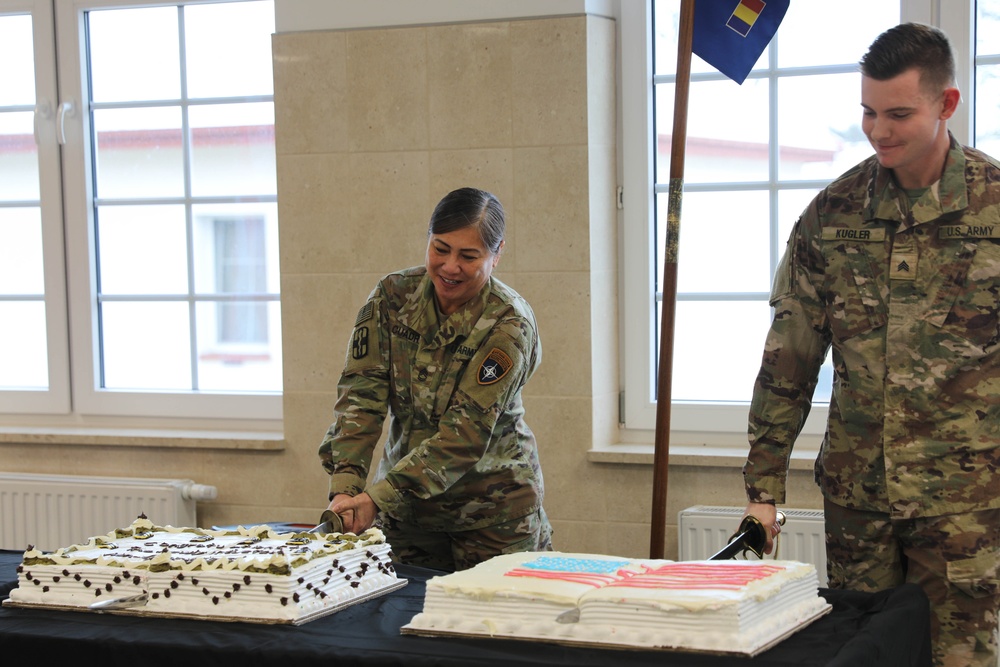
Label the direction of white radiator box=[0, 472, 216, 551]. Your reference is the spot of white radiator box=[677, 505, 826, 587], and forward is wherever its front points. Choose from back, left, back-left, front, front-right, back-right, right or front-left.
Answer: right

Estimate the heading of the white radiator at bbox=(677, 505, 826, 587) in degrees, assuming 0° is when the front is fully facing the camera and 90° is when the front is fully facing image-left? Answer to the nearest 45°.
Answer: approximately 0°

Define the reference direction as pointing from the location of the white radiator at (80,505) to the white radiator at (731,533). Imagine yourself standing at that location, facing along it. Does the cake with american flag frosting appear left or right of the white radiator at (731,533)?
right

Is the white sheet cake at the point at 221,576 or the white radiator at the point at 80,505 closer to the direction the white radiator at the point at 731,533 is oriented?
the white sheet cake

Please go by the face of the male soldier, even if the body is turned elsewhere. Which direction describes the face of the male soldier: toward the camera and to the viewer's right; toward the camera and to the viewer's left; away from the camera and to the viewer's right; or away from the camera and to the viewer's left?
toward the camera and to the viewer's left

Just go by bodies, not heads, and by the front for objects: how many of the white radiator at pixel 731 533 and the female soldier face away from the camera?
0

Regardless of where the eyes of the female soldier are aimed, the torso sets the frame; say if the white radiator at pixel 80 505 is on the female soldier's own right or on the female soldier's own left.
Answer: on the female soldier's own right

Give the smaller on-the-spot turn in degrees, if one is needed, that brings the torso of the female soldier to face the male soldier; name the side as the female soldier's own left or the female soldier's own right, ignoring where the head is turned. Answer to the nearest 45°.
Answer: approximately 90° to the female soldier's own left

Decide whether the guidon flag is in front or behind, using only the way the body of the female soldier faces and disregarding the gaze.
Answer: behind

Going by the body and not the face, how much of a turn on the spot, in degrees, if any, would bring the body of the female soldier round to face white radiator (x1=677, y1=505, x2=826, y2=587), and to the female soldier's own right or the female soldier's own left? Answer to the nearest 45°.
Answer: approximately 180°

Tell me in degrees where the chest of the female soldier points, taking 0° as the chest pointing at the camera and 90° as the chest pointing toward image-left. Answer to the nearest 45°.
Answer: approximately 45°

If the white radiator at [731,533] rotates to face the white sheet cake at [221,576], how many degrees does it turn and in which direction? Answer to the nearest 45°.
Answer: approximately 45° to its right
